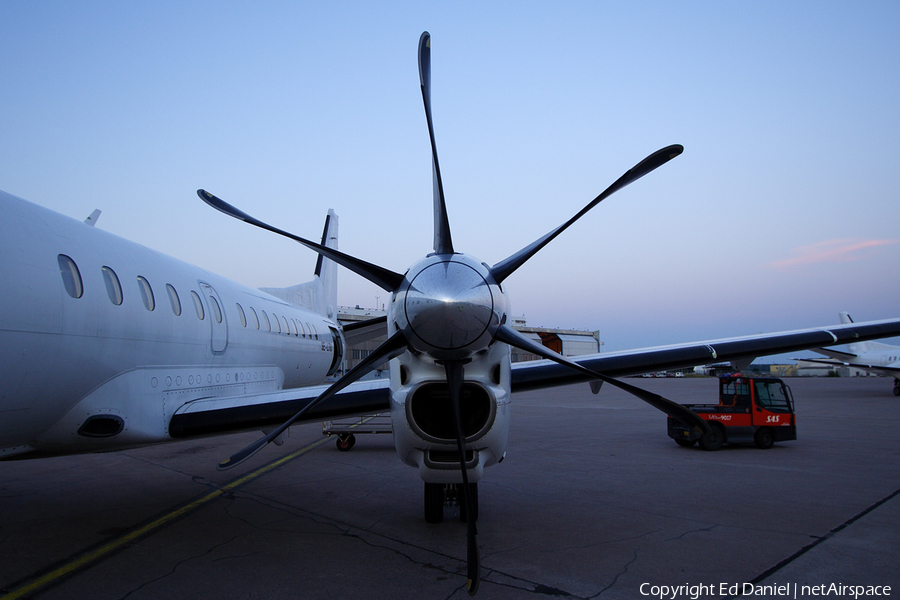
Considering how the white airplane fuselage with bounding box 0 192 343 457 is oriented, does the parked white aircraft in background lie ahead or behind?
behind

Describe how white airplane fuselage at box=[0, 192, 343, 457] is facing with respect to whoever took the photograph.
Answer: facing the viewer and to the left of the viewer

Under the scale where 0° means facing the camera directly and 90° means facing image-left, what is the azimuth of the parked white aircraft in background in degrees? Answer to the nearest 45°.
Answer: approximately 315°

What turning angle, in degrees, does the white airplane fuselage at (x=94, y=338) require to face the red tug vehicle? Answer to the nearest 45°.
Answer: approximately 135° to its left

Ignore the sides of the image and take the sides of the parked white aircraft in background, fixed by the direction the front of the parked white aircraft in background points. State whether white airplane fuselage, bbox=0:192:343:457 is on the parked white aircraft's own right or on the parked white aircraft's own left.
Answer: on the parked white aircraft's own right

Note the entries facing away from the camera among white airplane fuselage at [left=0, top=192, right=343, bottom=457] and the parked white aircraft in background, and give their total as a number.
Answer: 0
